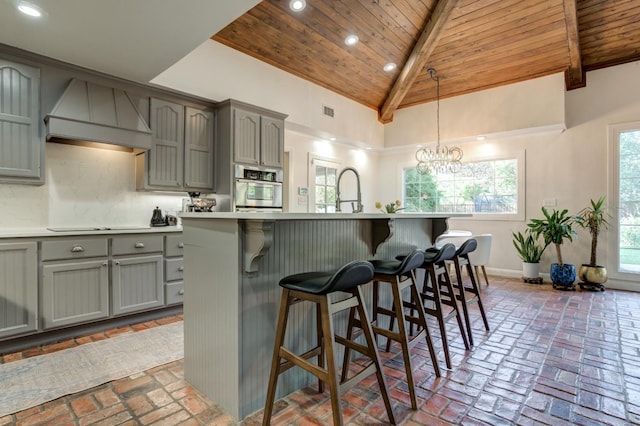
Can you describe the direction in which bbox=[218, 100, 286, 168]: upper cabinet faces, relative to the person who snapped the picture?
facing the viewer and to the right of the viewer

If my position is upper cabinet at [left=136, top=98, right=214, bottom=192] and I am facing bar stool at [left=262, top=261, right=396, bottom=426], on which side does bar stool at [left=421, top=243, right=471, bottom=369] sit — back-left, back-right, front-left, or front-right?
front-left

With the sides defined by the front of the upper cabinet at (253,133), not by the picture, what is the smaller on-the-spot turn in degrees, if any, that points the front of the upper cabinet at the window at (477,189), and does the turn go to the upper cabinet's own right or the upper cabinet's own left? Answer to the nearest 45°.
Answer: approximately 45° to the upper cabinet's own left

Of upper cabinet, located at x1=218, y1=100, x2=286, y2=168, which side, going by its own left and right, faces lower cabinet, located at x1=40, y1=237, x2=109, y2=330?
right

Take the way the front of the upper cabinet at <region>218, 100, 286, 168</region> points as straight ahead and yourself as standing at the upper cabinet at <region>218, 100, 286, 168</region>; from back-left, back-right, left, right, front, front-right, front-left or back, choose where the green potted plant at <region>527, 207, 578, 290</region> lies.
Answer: front-left

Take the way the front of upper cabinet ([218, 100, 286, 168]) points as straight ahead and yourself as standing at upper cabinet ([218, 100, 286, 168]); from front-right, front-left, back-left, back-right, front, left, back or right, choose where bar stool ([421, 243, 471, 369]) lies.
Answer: front

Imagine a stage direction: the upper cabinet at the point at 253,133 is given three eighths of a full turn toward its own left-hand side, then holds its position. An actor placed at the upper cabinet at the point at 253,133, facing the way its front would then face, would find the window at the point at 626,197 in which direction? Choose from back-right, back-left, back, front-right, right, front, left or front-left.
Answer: right

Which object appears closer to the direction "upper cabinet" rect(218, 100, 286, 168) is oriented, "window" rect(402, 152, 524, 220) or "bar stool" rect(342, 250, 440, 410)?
the bar stool

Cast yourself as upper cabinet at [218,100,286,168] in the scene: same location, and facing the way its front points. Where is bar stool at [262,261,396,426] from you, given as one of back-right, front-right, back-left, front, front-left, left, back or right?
front-right
